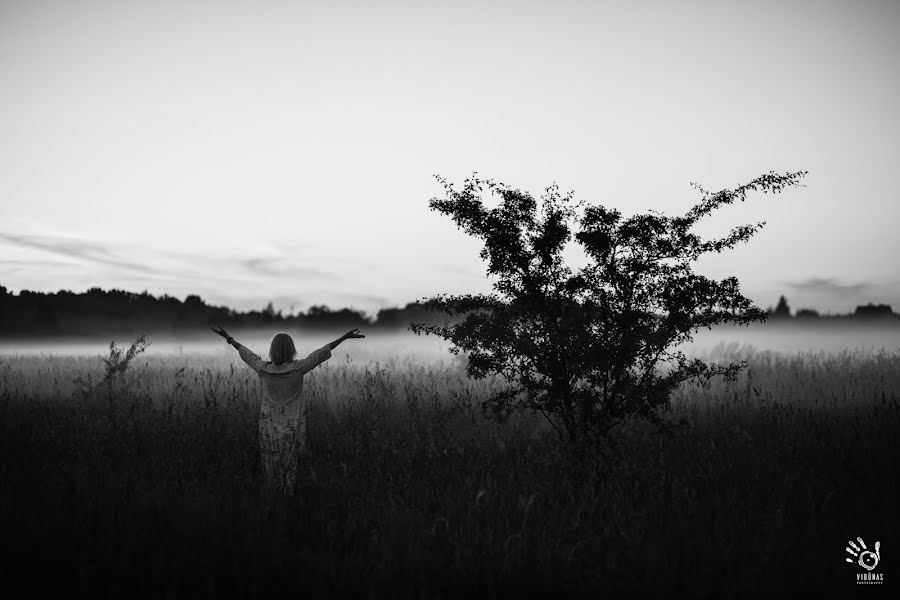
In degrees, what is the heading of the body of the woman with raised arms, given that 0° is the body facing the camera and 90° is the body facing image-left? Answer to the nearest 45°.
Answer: approximately 180°

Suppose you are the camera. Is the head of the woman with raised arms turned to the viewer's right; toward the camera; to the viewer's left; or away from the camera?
away from the camera
